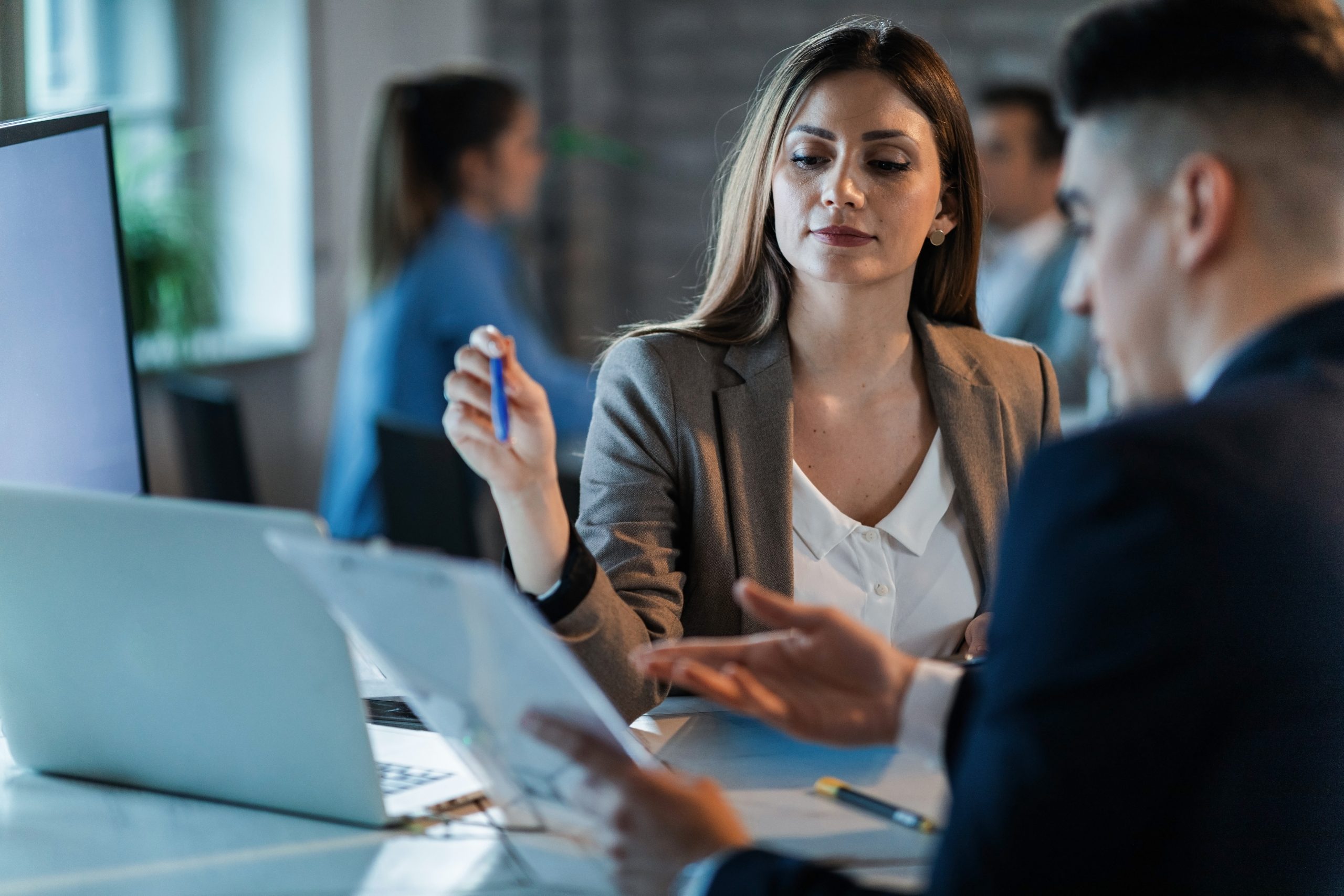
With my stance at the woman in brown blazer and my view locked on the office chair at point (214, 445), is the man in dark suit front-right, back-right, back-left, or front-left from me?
back-left

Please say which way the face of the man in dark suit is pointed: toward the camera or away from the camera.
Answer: away from the camera

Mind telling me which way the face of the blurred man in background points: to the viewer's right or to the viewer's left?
to the viewer's left

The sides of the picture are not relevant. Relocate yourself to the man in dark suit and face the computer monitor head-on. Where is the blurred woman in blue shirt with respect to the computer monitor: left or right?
right

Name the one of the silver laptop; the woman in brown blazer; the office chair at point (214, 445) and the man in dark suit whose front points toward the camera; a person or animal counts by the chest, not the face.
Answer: the woman in brown blazer

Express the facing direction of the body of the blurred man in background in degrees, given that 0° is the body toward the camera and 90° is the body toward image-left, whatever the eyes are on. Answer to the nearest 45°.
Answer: approximately 45°

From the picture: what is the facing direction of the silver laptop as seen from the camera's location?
facing away from the viewer and to the right of the viewer

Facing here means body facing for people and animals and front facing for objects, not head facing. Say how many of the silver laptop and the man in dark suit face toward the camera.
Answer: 0

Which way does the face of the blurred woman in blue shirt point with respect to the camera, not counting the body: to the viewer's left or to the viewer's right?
to the viewer's right

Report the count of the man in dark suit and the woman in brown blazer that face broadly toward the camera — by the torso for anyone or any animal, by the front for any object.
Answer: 1
